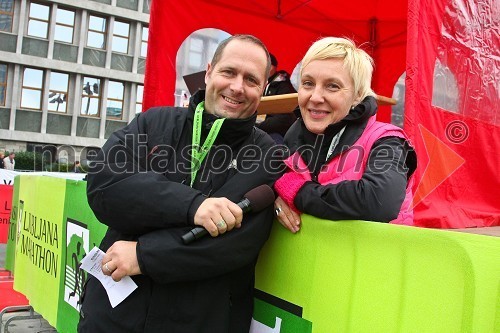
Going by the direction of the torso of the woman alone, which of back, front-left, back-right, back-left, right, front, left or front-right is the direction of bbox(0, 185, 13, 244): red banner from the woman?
right

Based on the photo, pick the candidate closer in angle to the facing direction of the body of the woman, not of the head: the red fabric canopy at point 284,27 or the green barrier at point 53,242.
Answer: the green barrier

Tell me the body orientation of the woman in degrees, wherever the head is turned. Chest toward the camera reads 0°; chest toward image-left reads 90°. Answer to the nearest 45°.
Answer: approximately 45°

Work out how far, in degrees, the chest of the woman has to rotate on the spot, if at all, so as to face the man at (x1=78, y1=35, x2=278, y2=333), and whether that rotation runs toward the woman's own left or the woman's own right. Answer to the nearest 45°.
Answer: approximately 45° to the woman's own right

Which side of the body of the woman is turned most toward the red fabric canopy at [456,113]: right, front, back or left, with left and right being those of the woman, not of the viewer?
back

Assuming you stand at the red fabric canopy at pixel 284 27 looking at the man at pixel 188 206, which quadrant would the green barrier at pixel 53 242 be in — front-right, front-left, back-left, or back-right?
front-right

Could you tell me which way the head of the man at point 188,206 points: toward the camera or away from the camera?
toward the camera

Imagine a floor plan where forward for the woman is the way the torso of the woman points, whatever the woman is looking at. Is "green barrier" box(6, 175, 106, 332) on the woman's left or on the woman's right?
on the woman's right

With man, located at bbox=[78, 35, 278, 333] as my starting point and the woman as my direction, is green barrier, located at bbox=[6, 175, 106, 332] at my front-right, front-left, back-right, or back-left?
back-left

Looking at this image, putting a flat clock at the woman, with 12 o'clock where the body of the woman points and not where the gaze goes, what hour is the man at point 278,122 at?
The man is roughly at 4 o'clock from the woman.

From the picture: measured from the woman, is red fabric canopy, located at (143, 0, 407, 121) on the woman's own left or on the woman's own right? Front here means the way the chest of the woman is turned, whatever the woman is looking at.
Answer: on the woman's own right
